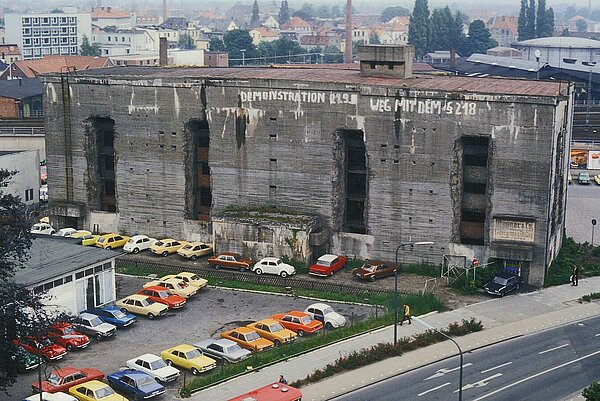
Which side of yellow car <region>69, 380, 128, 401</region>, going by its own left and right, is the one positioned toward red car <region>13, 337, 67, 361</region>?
back

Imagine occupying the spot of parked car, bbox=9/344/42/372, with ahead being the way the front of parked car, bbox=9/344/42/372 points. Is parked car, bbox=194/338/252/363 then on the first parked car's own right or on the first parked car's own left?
on the first parked car's own left

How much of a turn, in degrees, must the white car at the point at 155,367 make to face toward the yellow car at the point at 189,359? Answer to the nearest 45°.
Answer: approximately 90° to its left

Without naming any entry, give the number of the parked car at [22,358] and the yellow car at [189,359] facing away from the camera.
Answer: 0

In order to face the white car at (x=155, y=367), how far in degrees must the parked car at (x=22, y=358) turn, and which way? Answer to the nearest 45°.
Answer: approximately 45° to its left

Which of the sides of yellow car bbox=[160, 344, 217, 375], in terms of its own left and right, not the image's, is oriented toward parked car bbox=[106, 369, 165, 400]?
right

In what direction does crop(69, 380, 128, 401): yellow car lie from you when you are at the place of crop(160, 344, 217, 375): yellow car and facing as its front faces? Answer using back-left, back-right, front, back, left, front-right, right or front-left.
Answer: right

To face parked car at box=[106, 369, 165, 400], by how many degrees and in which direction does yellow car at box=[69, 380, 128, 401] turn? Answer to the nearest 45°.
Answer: approximately 90° to its left

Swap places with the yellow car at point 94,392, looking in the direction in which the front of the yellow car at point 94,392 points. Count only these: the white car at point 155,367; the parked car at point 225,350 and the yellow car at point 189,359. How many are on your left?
3
